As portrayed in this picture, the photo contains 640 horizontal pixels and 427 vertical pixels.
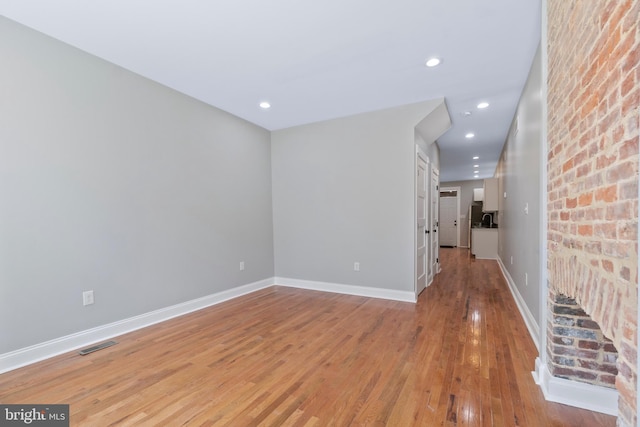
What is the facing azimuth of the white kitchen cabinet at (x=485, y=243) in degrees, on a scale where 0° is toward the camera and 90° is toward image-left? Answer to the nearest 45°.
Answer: approximately 90°

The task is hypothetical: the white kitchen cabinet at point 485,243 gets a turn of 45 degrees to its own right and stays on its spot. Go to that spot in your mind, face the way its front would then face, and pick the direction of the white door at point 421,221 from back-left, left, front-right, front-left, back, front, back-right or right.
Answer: back-left

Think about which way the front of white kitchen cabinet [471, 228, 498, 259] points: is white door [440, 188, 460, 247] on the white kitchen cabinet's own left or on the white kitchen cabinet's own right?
on the white kitchen cabinet's own right

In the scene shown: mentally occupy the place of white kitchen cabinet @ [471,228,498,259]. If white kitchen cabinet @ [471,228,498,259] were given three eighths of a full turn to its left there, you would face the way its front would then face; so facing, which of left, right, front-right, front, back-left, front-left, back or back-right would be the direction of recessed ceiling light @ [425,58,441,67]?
front-right

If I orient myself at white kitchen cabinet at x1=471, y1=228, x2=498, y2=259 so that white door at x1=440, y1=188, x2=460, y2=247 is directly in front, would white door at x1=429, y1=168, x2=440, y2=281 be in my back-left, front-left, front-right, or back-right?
back-left
